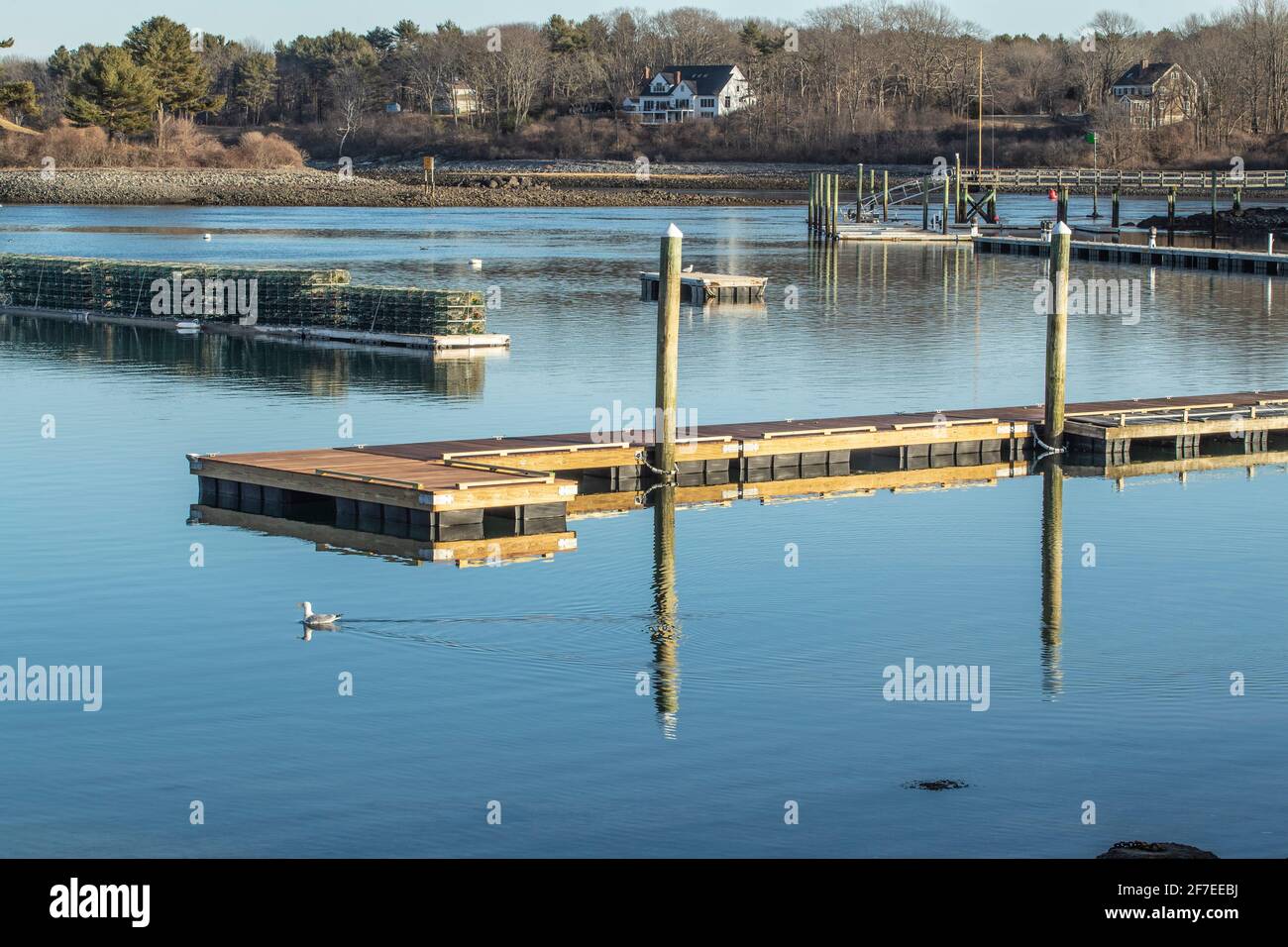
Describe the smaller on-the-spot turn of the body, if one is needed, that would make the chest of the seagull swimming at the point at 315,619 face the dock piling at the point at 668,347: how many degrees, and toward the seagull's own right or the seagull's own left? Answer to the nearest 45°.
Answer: approximately 135° to the seagull's own right

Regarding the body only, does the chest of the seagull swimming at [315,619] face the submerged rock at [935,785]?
no

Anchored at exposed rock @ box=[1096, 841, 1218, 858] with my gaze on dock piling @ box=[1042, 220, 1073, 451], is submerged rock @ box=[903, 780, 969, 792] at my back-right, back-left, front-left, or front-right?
front-left

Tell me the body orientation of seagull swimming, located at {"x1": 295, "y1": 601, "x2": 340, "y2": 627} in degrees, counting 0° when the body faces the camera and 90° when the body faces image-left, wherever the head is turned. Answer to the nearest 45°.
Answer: approximately 90°

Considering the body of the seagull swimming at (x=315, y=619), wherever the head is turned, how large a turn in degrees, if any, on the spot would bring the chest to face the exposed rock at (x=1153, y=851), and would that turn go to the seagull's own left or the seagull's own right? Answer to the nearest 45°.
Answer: approximately 135° to the seagull's own left

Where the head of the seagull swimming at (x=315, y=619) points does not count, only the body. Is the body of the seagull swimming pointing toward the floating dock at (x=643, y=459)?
no
